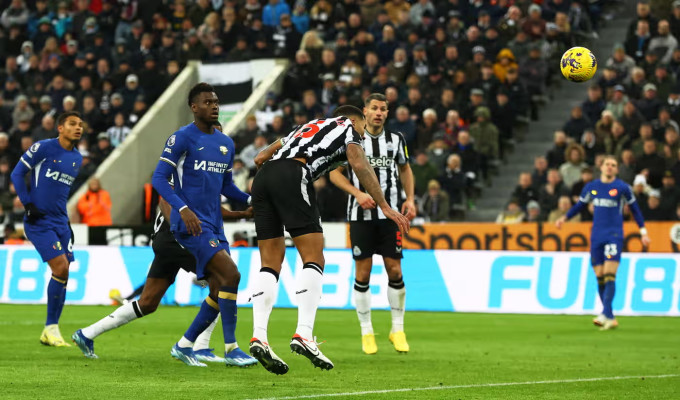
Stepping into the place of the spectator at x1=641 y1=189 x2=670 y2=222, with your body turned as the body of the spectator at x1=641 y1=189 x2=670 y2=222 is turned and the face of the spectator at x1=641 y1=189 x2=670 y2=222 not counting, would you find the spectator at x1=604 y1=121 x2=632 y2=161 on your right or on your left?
on your right

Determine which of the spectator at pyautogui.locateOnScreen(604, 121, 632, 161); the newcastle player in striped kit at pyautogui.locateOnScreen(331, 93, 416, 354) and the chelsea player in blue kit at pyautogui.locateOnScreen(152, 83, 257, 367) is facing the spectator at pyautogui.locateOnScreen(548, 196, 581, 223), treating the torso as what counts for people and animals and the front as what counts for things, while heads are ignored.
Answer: the spectator at pyautogui.locateOnScreen(604, 121, 632, 161)

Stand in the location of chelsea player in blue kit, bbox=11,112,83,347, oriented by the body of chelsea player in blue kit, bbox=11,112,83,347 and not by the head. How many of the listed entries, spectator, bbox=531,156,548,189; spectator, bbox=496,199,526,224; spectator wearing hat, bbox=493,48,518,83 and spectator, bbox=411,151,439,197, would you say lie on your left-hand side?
4

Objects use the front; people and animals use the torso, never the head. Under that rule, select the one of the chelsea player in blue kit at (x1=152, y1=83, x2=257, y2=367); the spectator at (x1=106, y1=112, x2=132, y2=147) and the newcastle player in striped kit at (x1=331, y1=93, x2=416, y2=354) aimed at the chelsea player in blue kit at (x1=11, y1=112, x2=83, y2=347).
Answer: the spectator

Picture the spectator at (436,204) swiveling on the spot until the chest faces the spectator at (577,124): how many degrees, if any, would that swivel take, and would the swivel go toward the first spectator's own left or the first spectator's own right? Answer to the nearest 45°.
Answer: approximately 90° to the first spectator's own left

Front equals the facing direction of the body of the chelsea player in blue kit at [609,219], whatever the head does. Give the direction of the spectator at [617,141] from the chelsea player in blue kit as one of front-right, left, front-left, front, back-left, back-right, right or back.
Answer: back

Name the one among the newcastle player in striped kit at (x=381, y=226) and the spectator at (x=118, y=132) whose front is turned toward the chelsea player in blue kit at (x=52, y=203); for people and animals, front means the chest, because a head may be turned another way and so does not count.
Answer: the spectator

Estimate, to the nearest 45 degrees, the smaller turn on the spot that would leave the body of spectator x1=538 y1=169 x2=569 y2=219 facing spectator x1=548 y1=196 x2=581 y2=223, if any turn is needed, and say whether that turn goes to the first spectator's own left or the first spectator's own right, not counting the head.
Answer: approximately 45° to the first spectator's own left

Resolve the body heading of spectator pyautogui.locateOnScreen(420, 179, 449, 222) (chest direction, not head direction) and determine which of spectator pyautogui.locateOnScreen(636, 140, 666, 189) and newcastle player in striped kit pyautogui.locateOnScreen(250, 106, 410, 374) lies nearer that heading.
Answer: the newcastle player in striped kit
